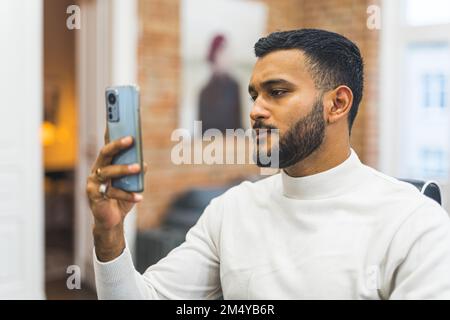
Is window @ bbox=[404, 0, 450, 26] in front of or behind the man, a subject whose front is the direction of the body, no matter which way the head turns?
behind

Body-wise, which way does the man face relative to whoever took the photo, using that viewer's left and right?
facing the viewer and to the left of the viewer

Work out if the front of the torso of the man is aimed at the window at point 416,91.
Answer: no
